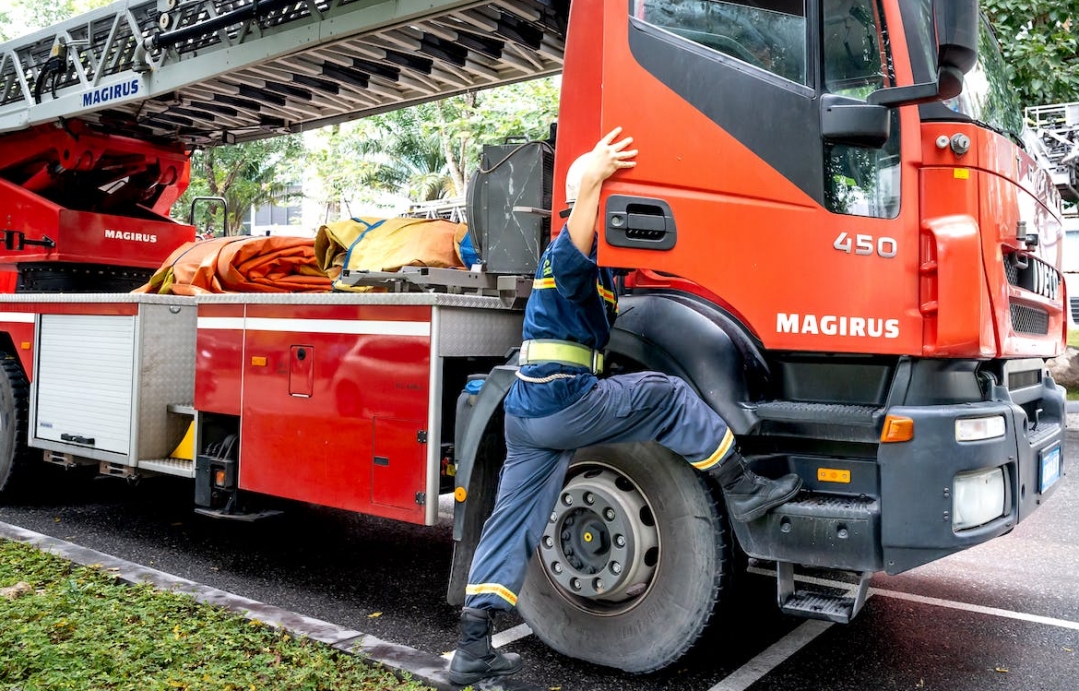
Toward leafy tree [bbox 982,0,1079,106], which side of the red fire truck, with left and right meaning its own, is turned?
left

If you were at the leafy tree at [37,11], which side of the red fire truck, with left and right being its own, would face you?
back

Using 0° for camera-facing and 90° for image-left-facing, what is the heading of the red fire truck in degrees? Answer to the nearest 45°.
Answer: approximately 315°

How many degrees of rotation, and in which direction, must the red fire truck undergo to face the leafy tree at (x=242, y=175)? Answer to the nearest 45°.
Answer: approximately 180°

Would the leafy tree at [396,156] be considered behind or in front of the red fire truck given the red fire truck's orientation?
behind
